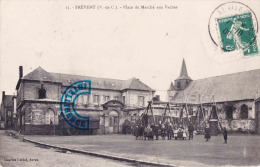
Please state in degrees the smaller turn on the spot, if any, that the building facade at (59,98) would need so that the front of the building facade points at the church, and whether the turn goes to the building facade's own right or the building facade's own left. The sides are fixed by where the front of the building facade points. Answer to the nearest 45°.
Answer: approximately 45° to the building facade's own left

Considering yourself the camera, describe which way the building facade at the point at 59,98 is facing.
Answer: facing the viewer and to the right of the viewer
